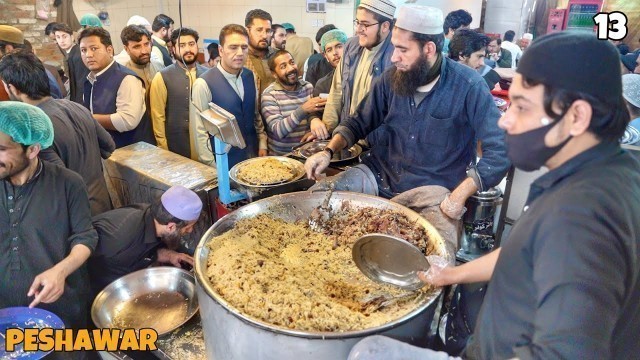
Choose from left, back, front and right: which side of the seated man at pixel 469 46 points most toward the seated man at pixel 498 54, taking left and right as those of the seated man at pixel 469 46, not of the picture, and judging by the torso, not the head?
left

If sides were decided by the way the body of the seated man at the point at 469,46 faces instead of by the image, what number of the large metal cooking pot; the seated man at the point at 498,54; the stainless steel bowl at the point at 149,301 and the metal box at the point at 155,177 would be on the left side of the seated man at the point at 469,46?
1

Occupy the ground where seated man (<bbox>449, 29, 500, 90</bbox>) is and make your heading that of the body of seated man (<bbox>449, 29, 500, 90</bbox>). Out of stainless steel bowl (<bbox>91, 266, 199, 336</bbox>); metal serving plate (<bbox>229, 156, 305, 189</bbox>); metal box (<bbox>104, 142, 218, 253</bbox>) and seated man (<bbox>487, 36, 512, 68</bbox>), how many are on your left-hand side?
1

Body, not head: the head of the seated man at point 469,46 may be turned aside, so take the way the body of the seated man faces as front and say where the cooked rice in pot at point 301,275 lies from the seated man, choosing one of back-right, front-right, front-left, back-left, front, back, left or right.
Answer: right

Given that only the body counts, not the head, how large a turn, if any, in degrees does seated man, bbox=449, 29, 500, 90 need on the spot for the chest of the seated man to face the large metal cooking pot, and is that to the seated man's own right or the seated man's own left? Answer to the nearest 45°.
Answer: approximately 90° to the seated man's own right

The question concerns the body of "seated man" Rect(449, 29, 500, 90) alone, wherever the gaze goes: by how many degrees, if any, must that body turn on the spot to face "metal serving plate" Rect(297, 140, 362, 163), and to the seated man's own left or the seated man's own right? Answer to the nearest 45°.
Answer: approximately 90° to the seated man's own right

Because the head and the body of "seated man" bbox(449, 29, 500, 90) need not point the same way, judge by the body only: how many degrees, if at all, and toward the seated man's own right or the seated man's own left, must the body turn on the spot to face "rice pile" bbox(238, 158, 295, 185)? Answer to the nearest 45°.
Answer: approximately 90° to the seated man's own right

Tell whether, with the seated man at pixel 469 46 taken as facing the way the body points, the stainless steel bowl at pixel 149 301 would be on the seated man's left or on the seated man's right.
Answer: on the seated man's right

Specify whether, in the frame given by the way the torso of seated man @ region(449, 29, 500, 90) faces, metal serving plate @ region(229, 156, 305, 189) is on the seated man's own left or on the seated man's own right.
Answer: on the seated man's own right
